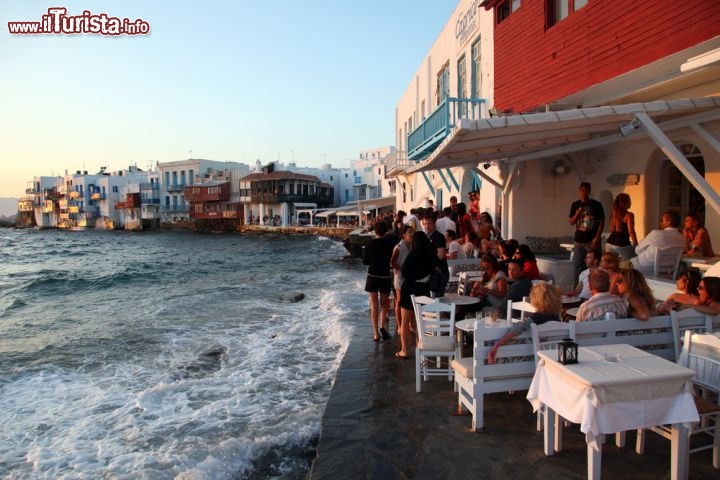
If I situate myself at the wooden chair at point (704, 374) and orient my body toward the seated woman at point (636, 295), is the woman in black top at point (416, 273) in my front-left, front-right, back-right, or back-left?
front-left

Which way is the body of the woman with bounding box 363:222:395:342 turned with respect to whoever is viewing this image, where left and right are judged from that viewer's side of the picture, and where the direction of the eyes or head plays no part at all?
facing away from the viewer

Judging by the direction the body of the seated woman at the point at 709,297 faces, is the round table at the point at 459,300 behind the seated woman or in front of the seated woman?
in front

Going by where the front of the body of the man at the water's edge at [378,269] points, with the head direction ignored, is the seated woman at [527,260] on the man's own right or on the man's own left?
on the man's own right

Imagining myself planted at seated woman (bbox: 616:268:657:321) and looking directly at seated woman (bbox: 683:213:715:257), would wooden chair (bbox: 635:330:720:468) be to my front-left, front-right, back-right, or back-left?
back-right

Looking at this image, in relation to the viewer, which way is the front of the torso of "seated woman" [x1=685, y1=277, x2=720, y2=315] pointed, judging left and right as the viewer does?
facing to the left of the viewer

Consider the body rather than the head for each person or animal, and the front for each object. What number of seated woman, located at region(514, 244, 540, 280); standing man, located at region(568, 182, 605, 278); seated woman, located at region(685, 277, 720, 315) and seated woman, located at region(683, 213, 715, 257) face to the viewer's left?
3

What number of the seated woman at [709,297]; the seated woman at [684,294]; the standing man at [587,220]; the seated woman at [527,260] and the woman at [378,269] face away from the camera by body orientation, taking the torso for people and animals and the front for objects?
1

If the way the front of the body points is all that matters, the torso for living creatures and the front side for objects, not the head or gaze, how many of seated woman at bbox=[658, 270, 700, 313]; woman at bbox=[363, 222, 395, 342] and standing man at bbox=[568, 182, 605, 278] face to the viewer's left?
1

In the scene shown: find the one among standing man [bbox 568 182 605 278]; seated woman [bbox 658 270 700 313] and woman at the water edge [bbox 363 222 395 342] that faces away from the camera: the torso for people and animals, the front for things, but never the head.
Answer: woman at the water edge [bbox 363 222 395 342]

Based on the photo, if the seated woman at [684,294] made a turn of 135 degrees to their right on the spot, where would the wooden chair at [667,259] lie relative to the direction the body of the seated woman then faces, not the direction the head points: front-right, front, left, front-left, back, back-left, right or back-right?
front-left

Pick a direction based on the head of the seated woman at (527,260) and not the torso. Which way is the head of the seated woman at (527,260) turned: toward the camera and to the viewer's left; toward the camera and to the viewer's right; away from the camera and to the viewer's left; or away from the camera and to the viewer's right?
toward the camera and to the viewer's left

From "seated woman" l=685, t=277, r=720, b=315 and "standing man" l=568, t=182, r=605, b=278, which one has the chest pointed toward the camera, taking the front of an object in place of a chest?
the standing man

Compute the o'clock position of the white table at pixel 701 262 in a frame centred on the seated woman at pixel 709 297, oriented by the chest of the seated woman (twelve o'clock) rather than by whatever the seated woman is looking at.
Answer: The white table is roughly at 3 o'clock from the seated woman.

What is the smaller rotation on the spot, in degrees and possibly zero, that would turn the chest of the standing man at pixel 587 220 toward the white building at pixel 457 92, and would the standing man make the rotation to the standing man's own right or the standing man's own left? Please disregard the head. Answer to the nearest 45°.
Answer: approximately 135° to the standing man's own right

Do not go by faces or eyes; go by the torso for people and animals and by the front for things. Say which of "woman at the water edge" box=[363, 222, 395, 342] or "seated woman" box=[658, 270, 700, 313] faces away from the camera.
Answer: the woman at the water edge

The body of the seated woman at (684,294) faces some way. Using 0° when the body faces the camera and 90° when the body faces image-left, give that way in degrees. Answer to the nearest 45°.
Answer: approximately 90°

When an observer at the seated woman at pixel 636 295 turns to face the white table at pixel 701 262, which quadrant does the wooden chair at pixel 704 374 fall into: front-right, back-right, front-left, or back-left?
back-right
